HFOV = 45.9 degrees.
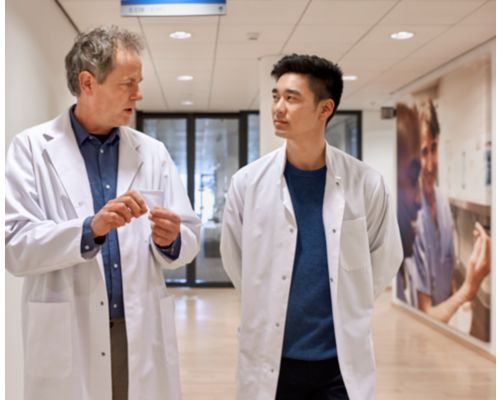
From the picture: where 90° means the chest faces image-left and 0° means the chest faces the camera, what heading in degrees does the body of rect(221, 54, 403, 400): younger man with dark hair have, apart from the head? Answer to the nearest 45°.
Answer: approximately 0°

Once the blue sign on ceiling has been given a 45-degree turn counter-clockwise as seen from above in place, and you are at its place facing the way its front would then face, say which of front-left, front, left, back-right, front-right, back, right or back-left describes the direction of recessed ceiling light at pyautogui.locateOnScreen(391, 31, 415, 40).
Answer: left

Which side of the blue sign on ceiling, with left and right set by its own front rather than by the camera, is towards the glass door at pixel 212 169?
back

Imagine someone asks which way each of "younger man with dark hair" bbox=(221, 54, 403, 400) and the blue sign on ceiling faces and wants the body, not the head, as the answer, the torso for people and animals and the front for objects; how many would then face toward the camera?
2

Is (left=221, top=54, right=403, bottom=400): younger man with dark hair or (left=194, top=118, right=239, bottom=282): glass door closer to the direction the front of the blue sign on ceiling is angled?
the younger man with dark hair

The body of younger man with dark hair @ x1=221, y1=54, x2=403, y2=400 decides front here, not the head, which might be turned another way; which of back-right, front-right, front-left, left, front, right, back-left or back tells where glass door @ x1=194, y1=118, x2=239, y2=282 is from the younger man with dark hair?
back

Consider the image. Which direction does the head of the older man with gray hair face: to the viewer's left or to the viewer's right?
to the viewer's right

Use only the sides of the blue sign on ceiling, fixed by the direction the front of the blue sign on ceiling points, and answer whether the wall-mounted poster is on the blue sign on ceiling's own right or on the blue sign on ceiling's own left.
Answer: on the blue sign on ceiling's own left

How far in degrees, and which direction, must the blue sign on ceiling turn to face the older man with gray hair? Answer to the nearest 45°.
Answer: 0° — it already faces them

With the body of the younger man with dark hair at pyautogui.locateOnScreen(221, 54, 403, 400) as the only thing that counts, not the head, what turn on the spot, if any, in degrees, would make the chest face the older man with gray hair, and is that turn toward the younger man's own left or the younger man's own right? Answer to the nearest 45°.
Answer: approximately 45° to the younger man's own right

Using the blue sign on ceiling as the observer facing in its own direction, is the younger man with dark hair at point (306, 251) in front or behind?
in front

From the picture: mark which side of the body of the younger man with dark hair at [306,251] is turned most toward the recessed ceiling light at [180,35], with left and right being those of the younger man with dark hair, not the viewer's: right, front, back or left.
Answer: back
